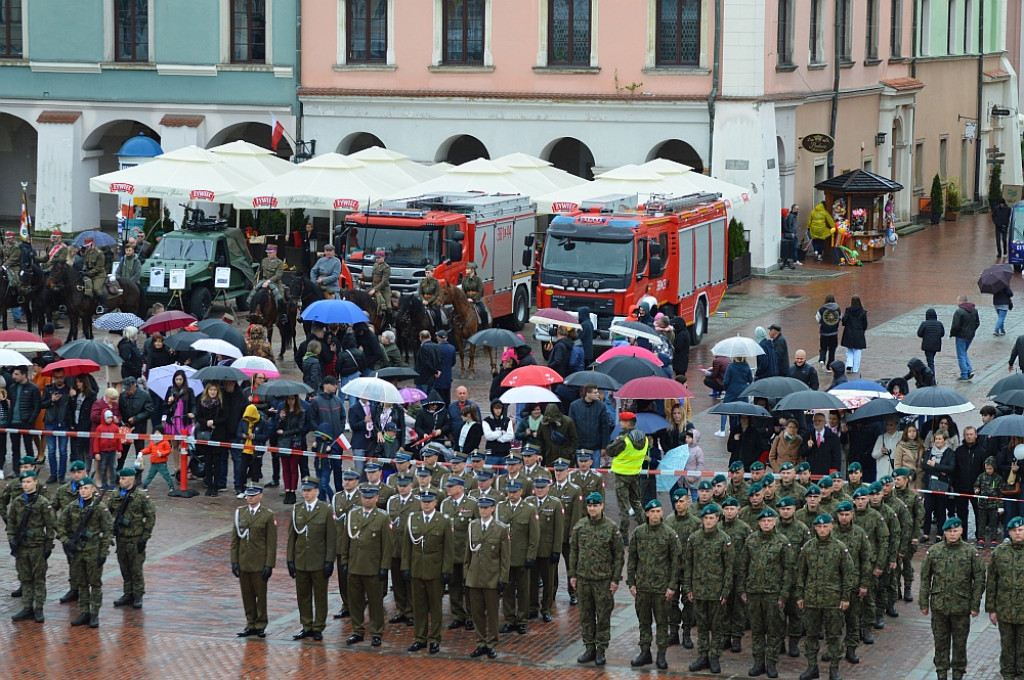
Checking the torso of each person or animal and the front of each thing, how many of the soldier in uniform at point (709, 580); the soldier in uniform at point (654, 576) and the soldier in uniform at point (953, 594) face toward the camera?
3

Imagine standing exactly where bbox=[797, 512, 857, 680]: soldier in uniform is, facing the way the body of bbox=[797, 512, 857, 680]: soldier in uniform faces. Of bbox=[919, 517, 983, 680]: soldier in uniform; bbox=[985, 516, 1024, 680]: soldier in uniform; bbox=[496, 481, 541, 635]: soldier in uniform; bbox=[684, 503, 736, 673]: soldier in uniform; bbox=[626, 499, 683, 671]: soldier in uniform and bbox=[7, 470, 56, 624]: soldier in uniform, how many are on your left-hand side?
2

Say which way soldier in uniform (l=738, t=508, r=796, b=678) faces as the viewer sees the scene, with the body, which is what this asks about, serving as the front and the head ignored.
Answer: toward the camera

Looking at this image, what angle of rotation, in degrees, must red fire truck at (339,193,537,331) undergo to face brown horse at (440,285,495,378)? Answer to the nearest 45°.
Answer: approximately 45° to its left

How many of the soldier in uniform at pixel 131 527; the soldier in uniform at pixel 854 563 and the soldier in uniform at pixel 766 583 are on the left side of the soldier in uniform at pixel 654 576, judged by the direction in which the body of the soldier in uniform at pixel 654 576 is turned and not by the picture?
2

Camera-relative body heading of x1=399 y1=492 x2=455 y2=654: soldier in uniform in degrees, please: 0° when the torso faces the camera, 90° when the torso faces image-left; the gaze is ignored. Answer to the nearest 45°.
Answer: approximately 0°

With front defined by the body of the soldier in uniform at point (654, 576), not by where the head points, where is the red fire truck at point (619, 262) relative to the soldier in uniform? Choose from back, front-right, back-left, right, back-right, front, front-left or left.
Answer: back

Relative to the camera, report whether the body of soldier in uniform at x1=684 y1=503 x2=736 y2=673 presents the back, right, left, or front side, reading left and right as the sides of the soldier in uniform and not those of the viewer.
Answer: front

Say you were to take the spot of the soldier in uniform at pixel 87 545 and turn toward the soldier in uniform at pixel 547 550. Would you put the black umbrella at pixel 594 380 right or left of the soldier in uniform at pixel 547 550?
left

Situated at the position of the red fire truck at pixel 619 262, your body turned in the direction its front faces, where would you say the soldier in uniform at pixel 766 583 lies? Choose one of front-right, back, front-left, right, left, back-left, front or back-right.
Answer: front-left

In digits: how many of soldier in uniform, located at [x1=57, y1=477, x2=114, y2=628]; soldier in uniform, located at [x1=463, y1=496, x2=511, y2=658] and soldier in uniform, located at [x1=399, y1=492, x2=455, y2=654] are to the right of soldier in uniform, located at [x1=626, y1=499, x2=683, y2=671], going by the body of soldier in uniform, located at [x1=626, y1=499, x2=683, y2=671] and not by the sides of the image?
3

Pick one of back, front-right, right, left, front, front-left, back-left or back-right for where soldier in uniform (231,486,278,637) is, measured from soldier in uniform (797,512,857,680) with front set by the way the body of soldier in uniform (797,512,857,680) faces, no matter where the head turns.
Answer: right
